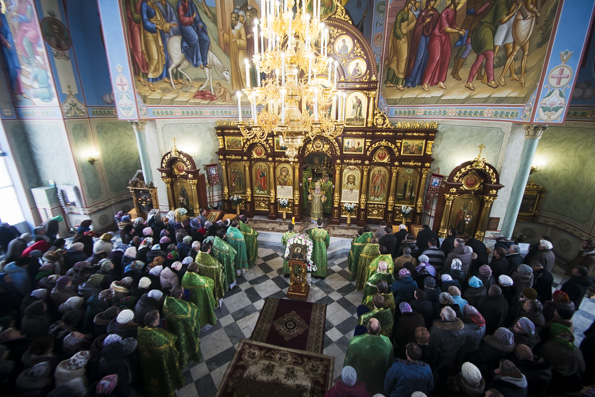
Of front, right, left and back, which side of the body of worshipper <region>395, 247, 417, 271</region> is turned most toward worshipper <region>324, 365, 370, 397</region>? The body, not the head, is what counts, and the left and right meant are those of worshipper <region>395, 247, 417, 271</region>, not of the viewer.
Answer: back

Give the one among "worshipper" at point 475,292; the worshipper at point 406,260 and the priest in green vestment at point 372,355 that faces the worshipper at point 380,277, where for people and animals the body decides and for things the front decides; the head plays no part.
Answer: the priest in green vestment

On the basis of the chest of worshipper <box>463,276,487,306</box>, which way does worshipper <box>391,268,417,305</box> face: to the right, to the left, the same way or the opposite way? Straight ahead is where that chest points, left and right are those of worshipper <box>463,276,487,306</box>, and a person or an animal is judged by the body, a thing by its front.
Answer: the same way

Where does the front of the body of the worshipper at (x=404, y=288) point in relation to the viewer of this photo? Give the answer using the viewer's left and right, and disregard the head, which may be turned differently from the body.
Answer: facing away from the viewer

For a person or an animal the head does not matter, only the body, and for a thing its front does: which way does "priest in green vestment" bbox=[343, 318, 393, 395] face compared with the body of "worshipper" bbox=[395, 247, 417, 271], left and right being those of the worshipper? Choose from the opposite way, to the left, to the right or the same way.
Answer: the same way

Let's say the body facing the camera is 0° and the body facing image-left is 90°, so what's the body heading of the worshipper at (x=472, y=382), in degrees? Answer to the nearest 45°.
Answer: approximately 180°

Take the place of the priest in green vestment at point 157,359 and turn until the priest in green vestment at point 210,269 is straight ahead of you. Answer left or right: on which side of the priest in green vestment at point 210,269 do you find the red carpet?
right

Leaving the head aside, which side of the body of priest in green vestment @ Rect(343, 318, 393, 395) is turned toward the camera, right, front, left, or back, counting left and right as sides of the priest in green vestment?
back

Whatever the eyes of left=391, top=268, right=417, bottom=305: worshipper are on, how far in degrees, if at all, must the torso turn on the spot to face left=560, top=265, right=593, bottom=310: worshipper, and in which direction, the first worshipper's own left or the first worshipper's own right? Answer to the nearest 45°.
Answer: approximately 45° to the first worshipper's own right

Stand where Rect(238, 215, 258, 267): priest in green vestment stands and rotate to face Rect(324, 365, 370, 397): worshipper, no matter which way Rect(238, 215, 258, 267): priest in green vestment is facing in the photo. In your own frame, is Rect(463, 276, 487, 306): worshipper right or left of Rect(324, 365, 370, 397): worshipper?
left

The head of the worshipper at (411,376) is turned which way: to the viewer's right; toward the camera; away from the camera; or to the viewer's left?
away from the camera

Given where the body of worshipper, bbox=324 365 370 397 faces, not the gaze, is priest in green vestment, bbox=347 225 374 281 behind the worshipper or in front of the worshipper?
in front

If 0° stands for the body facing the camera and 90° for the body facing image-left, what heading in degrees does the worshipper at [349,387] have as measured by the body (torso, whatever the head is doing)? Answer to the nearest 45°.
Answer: approximately 180°

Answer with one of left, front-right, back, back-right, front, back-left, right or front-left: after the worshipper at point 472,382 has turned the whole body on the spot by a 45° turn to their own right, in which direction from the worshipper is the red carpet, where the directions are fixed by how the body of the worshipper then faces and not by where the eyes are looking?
back-left

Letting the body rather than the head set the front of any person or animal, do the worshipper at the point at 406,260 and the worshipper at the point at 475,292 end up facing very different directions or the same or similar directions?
same or similar directions

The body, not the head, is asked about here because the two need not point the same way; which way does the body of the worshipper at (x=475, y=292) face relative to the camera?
away from the camera

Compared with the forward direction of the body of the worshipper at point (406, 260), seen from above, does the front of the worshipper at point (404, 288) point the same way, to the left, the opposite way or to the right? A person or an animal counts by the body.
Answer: the same way

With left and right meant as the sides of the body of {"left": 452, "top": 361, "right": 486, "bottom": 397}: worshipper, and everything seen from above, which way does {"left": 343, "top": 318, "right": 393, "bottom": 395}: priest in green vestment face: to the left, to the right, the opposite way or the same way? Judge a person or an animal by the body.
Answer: the same way

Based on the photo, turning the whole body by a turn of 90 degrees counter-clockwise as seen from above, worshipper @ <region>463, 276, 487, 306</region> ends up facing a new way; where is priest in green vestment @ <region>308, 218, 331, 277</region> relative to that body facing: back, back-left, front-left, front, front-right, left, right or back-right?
front

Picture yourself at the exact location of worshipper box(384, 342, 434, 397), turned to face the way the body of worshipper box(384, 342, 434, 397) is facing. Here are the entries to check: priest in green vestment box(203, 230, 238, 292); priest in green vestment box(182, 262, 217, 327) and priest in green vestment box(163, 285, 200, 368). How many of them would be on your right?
0
